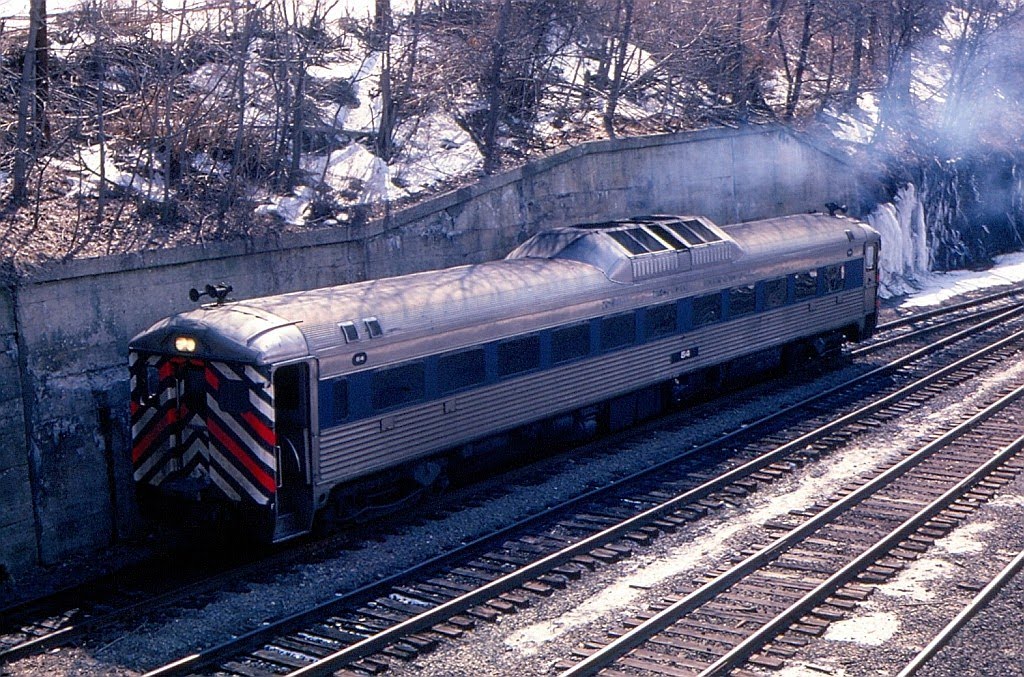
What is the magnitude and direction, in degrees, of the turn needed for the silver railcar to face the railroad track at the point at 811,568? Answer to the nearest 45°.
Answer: approximately 90° to its left

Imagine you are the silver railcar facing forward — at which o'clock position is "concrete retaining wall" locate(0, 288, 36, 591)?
The concrete retaining wall is roughly at 1 o'clock from the silver railcar.

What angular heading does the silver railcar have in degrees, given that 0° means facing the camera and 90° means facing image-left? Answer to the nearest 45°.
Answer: approximately 45°

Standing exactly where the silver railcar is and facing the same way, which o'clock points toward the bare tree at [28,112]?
The bare tree is roughly at 2 o'clock from the silver railcar.

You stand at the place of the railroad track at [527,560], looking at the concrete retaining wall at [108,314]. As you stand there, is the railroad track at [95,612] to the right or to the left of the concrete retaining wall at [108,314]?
left
